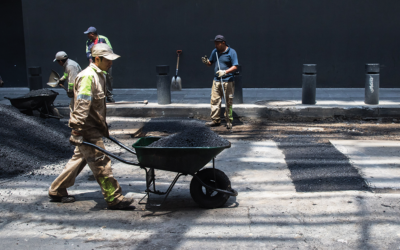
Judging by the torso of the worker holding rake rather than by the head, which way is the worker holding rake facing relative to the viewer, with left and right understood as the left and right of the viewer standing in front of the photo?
facing the viewer and to the left of the viewer

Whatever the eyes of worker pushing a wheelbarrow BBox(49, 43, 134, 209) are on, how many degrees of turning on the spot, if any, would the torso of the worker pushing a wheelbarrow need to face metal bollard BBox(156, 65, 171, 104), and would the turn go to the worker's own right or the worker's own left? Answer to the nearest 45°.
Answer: approximately 90° to the worker's own left

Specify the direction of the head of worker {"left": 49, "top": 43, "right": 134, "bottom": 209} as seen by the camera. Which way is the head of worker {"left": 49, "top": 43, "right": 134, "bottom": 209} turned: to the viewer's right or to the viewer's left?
to the viewer's right

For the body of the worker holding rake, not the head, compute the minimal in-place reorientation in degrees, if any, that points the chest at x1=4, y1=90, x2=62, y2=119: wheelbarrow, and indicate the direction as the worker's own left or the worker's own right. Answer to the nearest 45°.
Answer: approximately 45° to the worker's own right

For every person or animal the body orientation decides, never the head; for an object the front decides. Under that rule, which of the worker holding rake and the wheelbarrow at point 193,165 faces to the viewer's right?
the wheelbarrow

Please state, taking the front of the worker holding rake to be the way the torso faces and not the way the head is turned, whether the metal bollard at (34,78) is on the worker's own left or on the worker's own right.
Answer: on the worker's own right

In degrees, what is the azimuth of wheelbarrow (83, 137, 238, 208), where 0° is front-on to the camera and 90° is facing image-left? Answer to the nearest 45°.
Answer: approximately 270°

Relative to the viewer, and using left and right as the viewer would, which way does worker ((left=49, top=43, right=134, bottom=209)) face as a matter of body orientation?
facing to the right of the viewer

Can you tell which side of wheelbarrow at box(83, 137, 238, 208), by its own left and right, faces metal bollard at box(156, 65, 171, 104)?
left

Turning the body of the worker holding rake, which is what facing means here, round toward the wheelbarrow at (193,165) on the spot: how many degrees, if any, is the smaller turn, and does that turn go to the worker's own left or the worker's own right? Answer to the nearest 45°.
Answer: approximately 45° to the worker's own left

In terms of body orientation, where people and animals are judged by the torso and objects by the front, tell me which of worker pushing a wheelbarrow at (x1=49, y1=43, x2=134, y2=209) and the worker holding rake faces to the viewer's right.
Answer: the worker pushing a wheelbarrow
